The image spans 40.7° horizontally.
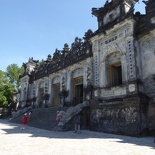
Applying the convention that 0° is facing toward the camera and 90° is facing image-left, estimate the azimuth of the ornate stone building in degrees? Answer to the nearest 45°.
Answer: approximately 45°

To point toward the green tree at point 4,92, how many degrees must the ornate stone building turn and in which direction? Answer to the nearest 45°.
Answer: approximately 90° to its right
